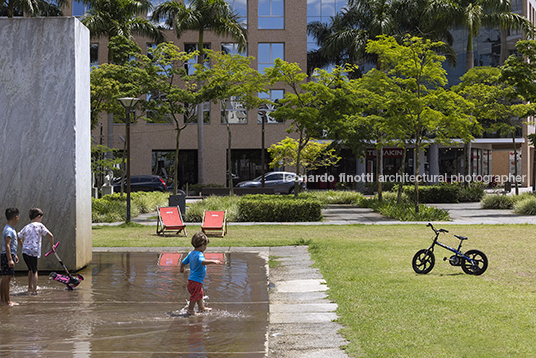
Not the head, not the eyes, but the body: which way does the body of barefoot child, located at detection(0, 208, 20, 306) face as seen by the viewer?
to the viewer's right

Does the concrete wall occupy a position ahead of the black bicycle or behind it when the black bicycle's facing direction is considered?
ahead

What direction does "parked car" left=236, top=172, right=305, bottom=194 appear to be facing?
to the viewer's left

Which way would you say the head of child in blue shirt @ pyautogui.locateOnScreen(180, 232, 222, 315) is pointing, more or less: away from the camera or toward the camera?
away from the camera

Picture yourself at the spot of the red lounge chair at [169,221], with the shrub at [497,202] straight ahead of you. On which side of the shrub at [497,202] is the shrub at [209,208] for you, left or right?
left

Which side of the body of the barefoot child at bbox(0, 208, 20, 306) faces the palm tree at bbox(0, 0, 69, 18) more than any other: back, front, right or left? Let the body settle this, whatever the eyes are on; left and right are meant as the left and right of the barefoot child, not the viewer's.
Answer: left

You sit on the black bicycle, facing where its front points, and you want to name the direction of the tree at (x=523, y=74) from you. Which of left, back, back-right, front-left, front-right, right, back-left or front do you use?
right

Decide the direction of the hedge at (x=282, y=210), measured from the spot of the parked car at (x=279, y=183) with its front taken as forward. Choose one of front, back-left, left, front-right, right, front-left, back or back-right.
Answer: left

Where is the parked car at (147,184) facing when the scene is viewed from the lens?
facing to the left of the viewer

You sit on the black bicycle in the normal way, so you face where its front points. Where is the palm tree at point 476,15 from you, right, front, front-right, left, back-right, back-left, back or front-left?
right

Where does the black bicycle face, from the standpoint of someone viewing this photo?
facing to the left of the viewer

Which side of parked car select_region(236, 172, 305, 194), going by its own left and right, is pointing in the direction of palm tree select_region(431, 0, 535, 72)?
back

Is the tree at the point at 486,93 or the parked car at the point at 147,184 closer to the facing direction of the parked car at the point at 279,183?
the parked car
